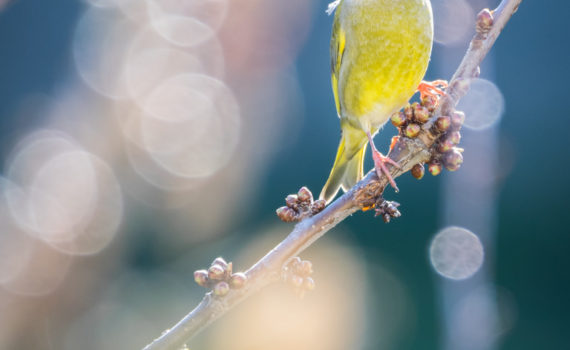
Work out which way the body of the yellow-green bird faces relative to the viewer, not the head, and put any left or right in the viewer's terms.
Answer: facing the viewer and to the right of the viewer
